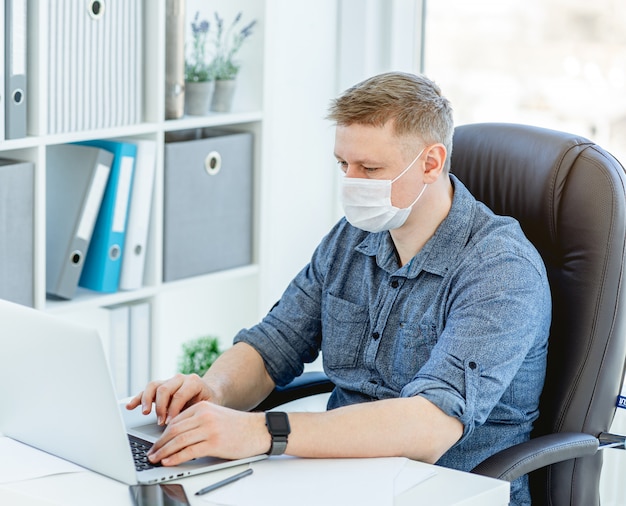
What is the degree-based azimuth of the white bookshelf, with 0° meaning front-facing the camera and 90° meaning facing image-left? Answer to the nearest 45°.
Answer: approximately 315°

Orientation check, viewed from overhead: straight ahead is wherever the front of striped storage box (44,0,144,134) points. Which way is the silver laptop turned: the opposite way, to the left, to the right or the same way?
to the left

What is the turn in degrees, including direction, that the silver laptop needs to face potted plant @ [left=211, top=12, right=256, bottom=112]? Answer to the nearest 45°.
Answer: approximately 45° to its left

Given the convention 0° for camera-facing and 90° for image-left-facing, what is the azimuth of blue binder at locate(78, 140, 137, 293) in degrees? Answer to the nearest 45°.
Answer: approximately 315°

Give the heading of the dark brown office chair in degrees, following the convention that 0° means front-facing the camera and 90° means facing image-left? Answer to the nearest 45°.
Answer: approximately 45°

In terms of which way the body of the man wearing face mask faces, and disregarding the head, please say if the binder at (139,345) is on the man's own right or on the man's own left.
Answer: on the man's own right

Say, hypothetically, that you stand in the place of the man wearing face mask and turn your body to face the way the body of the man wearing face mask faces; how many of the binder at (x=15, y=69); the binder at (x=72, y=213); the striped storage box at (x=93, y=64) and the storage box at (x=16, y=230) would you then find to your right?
4

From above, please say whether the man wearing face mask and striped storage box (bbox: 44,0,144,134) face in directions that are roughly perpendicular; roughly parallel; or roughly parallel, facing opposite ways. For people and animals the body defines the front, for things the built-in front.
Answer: roughly perpendicular
